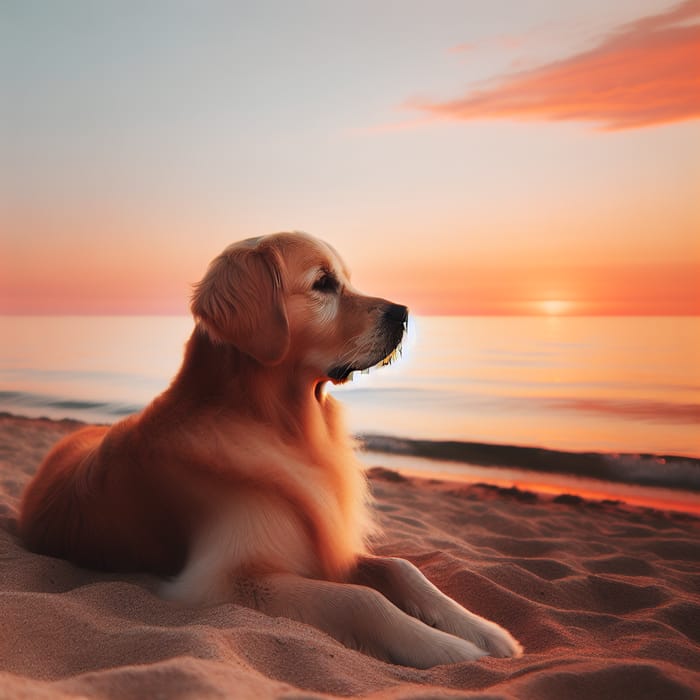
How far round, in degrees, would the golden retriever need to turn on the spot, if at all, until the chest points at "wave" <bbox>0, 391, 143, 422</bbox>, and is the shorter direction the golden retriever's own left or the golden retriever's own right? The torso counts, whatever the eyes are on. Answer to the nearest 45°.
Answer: approximately 135° to the golden retriever's own left

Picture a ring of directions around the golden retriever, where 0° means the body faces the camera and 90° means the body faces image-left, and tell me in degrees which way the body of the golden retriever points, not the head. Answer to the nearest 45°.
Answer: approximately 315°

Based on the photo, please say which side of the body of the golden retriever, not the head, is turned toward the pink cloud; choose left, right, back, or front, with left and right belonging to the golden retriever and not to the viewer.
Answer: left

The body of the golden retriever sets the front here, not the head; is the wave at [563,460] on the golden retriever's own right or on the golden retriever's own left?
on the golden retriever's own left
